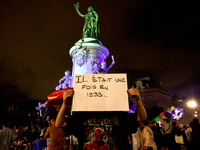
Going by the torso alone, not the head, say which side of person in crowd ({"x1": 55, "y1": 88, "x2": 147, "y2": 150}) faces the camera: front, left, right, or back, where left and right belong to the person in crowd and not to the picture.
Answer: front

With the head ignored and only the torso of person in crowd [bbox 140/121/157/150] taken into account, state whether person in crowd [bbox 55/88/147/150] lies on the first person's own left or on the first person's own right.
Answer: on the first person's own left

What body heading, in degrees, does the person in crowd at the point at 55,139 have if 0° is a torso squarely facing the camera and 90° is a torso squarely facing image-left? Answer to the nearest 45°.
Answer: approximately 135°

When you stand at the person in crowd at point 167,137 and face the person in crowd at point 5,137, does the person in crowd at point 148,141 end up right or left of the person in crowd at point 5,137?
left

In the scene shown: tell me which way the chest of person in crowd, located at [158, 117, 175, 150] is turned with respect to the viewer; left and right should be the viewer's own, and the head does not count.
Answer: facing away from the viewer and to the left of the viewer
